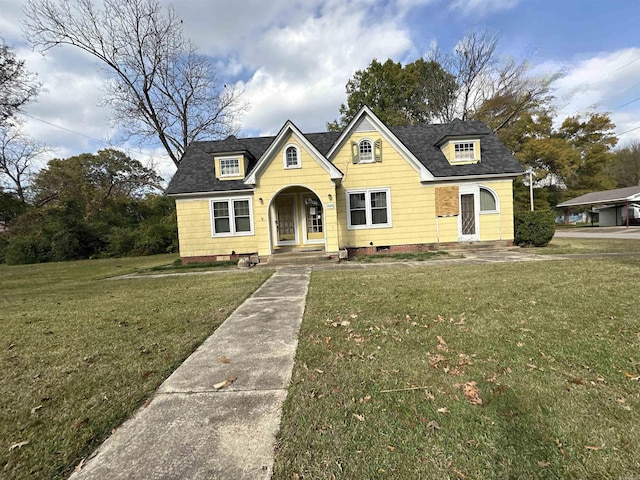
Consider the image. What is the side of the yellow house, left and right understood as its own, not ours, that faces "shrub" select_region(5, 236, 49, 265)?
right

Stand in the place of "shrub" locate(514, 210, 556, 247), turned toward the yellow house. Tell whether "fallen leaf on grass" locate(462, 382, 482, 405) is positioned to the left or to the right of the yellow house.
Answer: left

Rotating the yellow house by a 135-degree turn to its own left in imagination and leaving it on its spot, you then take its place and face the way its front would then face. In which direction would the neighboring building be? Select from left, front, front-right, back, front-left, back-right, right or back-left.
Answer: front

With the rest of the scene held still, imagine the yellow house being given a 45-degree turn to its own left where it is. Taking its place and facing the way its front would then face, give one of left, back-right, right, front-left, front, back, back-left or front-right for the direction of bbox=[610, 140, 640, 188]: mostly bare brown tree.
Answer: left

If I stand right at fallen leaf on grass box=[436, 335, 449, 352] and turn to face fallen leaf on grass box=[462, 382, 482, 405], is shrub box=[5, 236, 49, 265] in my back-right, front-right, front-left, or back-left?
back-right

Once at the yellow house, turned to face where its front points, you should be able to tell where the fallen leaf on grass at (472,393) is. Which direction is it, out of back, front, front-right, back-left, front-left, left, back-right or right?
front

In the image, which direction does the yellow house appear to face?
toward the camera

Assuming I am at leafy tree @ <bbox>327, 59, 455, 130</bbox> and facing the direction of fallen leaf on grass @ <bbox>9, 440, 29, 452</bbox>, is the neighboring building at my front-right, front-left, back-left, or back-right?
back-left

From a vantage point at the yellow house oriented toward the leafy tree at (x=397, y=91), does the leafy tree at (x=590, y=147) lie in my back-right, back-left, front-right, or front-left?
front-right

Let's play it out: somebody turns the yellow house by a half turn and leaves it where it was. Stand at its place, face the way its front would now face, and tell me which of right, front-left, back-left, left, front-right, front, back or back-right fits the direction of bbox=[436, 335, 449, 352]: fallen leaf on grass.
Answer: back

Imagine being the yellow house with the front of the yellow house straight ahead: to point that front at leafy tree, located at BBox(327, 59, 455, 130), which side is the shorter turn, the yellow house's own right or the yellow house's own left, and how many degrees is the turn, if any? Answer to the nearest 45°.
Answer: approximately 180°

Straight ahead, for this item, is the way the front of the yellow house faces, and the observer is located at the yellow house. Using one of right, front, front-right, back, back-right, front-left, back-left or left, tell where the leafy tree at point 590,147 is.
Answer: back-left

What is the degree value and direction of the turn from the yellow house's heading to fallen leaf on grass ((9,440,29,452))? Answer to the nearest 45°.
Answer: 0° — it already faces it

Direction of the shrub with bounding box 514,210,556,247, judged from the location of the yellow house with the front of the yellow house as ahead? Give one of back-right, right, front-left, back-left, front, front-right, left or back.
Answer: left
